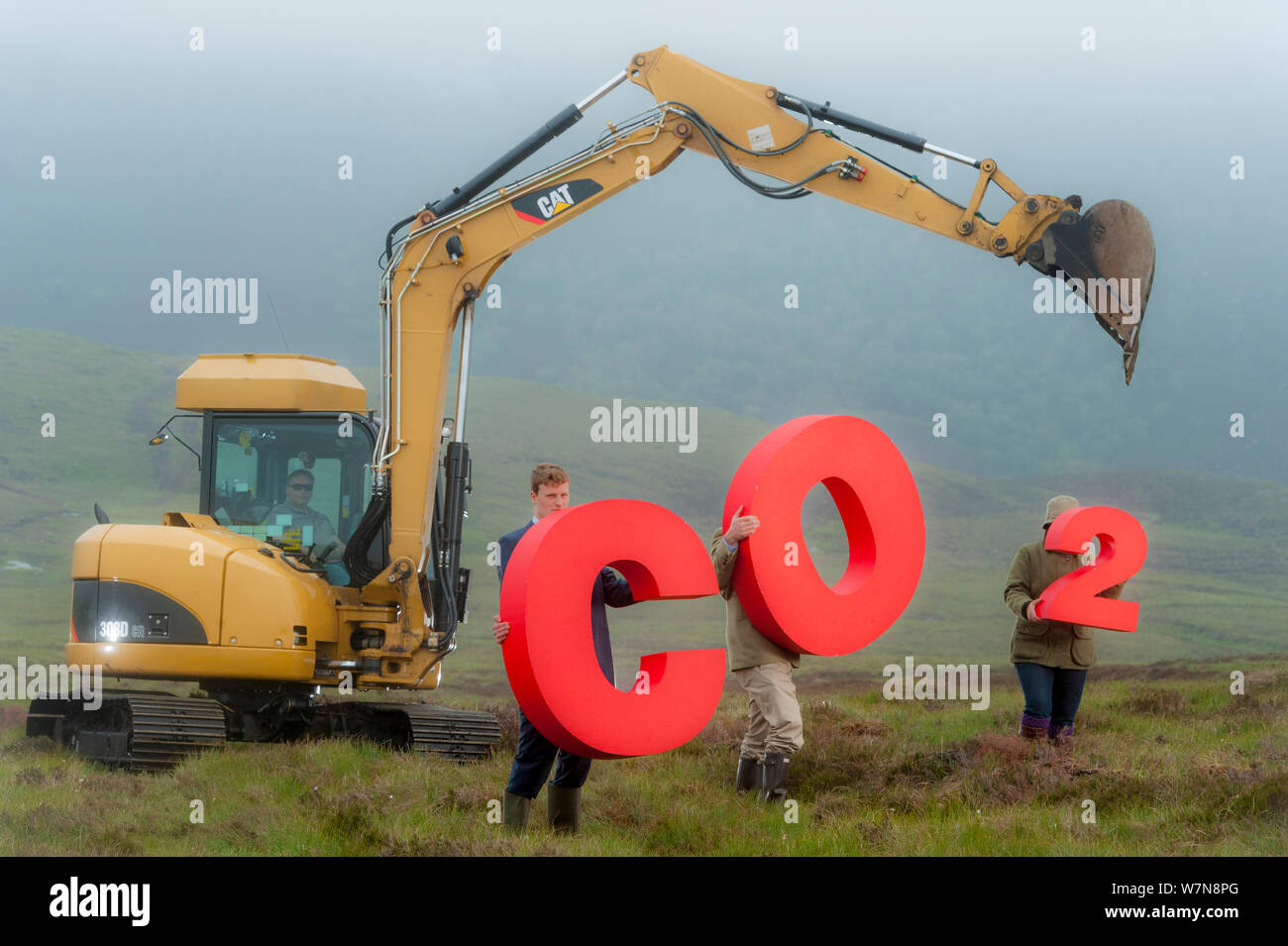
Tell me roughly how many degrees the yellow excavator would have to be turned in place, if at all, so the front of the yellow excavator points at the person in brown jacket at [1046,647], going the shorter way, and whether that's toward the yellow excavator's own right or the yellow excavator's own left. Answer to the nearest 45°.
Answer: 0° — it already faces them

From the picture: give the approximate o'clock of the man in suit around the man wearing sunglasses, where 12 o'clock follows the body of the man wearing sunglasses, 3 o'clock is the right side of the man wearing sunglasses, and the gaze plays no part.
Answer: The man in suit is roughly at 1 o'clock from the man wearing sunglasses.

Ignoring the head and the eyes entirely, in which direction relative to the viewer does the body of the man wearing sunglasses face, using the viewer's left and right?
facing the viewer and to the right of the viewer

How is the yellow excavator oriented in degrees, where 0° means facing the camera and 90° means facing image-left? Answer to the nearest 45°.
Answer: approximately 270°

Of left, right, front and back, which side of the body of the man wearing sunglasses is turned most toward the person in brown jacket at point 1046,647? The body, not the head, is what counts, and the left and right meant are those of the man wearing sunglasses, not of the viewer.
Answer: front

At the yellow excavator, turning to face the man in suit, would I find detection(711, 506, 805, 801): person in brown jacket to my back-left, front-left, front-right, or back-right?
front-left
